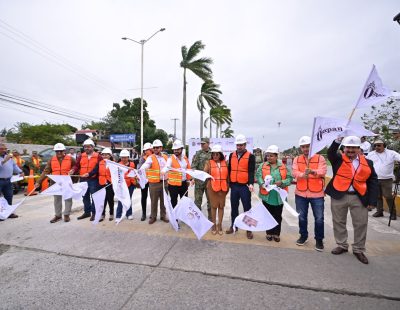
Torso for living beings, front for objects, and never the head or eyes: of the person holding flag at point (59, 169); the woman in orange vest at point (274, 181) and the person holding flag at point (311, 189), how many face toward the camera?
3

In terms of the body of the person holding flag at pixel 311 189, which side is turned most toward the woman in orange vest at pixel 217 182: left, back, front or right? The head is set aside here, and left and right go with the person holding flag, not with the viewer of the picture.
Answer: right

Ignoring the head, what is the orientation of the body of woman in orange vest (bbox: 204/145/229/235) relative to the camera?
toward the camera

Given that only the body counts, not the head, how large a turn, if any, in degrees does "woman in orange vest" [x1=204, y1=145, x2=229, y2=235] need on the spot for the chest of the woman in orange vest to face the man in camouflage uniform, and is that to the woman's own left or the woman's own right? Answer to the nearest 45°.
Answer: approximately 135° to the woman's own right

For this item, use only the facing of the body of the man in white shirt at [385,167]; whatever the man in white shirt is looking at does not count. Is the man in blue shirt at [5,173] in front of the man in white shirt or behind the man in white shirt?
in front

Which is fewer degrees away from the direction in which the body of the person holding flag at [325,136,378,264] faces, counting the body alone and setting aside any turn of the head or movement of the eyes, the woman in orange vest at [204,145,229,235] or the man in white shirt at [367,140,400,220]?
the woman in orange vest

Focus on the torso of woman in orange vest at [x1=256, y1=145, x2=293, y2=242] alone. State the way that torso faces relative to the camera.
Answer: toward the camera

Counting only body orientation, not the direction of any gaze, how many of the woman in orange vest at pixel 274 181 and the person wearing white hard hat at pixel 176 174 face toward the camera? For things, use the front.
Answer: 2

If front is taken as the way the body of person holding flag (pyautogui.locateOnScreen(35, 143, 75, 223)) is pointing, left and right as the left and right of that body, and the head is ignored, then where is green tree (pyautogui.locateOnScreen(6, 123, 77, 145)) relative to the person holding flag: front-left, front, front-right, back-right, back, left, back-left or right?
back

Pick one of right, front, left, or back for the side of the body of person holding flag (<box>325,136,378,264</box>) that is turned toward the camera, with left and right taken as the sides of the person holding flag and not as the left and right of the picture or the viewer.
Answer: front

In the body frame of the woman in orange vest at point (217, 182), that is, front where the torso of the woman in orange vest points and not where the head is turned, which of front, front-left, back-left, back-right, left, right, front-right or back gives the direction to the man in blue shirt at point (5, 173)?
right

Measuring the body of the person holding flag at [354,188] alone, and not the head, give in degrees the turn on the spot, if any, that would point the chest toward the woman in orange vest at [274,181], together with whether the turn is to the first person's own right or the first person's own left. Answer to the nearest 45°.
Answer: approximately 90° to the first person's own right
